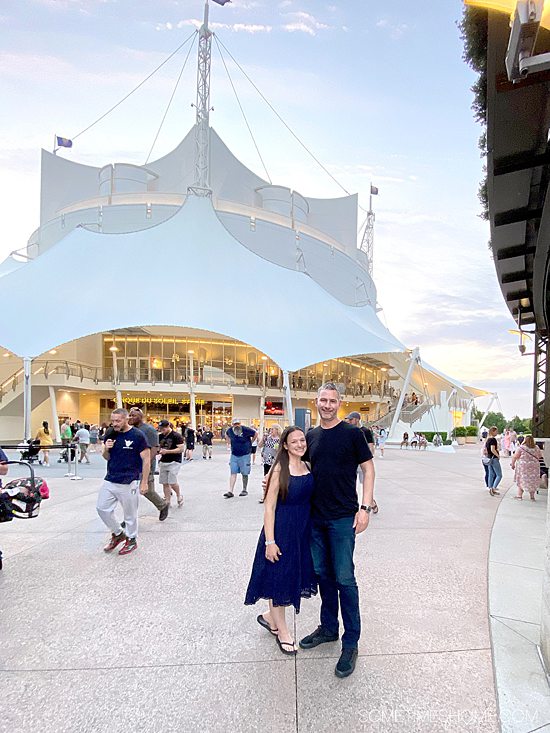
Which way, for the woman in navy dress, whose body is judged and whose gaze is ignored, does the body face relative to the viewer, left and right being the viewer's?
facing the viewer and to the right of the viewer

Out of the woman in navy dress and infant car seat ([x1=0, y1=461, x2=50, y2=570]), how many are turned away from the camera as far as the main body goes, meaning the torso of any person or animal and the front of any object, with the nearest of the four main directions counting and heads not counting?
0

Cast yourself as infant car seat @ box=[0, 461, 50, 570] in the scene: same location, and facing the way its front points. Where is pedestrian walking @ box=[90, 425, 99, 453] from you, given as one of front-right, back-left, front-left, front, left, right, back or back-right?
right

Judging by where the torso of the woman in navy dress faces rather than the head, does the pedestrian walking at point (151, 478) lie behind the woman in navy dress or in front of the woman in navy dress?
behind
